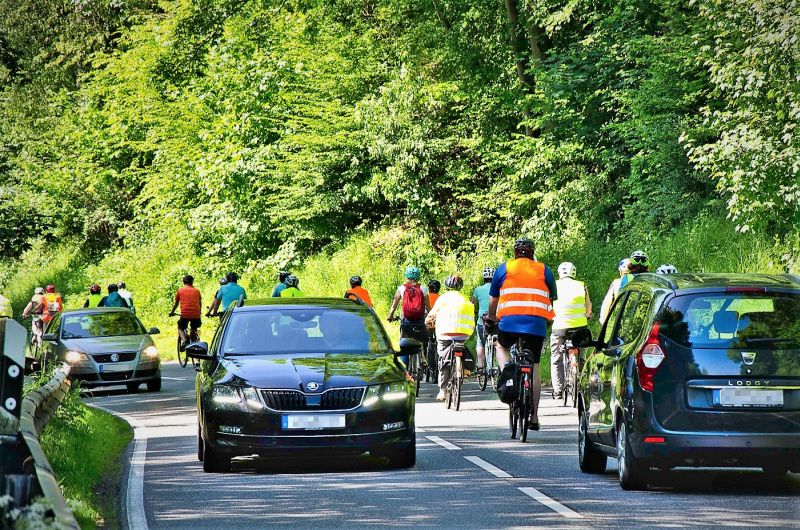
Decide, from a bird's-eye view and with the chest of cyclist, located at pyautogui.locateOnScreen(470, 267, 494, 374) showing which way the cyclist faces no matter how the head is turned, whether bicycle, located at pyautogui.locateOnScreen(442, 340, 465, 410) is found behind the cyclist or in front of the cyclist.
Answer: behind

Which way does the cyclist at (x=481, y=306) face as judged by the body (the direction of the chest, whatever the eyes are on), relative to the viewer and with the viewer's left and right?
facing away from the viewer

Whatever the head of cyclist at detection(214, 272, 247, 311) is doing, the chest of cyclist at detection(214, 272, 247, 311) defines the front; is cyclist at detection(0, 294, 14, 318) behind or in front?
in front

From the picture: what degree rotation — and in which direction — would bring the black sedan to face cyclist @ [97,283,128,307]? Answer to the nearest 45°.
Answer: approximately 180°

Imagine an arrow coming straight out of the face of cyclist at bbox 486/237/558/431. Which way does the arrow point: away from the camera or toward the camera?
away from the camera

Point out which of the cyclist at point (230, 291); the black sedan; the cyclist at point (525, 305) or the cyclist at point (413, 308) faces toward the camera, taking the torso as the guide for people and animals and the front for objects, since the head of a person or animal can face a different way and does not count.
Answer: the black sedan

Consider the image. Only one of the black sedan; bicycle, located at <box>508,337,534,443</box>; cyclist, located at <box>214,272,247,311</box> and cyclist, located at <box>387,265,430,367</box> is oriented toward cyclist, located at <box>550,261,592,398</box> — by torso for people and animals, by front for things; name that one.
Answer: the bicycle

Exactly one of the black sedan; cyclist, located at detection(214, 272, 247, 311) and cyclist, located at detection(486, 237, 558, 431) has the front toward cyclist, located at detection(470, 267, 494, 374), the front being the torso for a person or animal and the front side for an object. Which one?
cyclist, located at detection(486, 237, 558, 431)

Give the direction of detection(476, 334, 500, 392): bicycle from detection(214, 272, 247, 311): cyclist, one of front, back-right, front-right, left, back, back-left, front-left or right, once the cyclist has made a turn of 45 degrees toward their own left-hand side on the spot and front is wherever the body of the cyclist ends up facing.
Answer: back

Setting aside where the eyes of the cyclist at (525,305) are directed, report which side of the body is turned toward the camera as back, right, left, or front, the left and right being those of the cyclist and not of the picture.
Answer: back

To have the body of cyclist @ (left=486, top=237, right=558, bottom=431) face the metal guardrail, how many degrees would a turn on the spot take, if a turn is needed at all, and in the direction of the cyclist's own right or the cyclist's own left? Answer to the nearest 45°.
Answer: approximately 135° to the cyclist's own left

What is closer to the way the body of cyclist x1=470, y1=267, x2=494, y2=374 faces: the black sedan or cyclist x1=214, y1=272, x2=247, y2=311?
the cyclist

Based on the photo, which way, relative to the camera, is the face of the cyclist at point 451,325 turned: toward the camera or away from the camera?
away from the camera

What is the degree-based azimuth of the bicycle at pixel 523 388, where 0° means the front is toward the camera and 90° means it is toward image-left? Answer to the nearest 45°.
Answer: approximately 180°

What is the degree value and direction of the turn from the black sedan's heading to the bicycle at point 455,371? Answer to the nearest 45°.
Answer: approximately 180°

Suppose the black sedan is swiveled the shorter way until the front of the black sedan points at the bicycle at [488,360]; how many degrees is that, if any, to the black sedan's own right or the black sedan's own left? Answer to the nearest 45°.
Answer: approximately 180°

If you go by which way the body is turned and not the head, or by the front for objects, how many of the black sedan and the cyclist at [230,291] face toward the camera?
1

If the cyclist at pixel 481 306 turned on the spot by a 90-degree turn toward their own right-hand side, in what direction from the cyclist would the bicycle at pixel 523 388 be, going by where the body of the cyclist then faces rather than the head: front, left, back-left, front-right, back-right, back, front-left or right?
right
